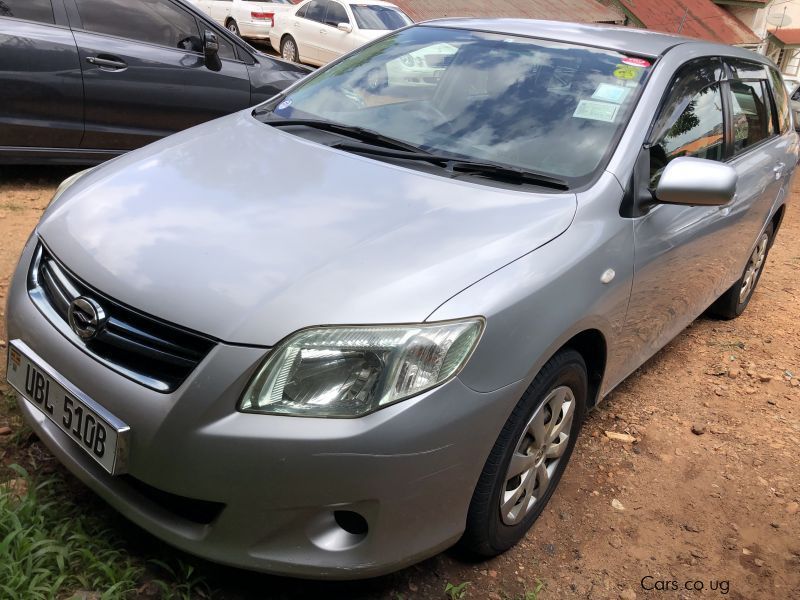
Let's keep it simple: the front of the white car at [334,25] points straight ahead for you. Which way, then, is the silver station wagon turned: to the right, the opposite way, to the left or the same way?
to the right

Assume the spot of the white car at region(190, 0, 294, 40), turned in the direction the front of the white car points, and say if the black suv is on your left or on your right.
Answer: on your left

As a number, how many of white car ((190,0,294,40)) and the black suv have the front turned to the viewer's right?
1

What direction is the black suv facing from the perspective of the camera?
to the viewer's right

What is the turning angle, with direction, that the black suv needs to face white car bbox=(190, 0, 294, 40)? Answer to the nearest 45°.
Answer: approximately 90° to its left

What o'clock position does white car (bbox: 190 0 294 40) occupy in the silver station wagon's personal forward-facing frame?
The white car is roughly at 4 o'clock from the silver station wagon.

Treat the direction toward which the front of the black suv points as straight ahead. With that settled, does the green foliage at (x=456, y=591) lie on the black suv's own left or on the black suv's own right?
on the black suv's own right

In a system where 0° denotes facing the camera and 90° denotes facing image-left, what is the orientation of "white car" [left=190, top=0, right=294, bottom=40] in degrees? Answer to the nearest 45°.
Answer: approximately 135°

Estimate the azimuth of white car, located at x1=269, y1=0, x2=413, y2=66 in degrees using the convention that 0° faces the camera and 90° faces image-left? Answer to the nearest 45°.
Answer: approximately 315°

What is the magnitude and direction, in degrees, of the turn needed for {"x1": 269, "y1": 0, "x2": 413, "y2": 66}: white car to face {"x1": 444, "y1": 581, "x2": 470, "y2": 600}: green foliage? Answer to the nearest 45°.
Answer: approximately 45° to its right

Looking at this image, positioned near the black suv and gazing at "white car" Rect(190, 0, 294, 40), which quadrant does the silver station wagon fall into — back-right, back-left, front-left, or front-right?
back-right
